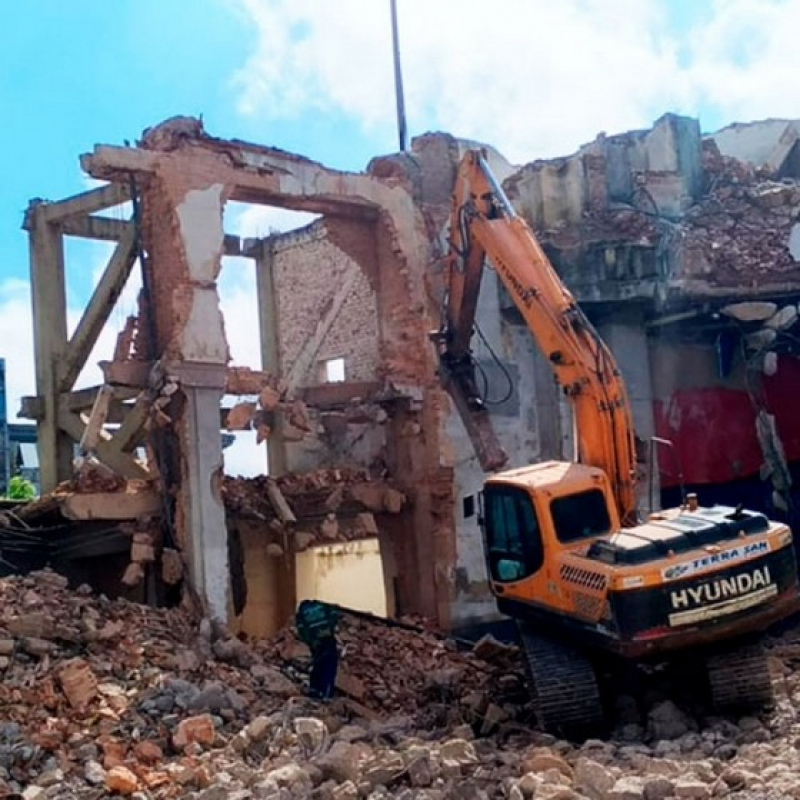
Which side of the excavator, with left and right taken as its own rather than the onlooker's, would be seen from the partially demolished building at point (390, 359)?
front

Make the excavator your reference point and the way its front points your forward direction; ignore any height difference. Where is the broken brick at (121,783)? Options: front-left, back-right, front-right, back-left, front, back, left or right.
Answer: left

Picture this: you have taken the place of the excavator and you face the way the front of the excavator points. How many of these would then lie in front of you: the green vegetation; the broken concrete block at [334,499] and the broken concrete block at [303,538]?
3

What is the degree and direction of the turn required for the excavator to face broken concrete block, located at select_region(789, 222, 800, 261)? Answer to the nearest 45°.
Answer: approximately 45° to its right

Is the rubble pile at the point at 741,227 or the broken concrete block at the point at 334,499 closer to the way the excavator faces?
the broken concrete block

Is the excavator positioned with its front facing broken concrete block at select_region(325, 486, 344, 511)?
yes

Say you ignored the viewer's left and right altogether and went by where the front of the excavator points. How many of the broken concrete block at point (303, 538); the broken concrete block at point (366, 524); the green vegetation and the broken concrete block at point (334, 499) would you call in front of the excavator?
4

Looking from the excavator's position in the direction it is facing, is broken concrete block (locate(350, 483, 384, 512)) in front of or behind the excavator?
in front

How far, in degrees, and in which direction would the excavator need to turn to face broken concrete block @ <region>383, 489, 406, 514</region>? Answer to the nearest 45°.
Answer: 0° — it already faces it

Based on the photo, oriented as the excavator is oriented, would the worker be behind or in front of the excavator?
in front

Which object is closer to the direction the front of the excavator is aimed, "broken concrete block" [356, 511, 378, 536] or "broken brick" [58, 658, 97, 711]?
the broken concrete block

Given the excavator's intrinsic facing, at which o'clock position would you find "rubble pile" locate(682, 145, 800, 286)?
The rubble pile is roughly at 2 o'clock from the excavator.

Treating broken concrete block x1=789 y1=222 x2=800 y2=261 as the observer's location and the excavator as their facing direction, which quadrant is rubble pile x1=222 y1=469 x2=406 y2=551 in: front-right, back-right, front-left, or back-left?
front-right

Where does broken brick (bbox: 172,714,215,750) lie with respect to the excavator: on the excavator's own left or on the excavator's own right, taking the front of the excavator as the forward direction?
on the excavator's own left

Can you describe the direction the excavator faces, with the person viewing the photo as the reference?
facing away from the viewer and to the left of the viewer

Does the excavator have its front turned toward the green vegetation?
yes

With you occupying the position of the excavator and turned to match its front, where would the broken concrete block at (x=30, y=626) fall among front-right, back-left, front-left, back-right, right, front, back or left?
front-left
